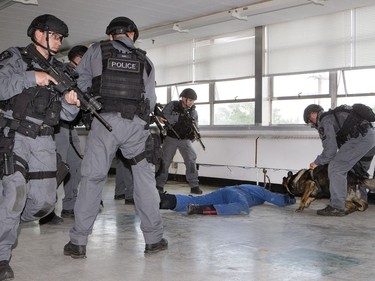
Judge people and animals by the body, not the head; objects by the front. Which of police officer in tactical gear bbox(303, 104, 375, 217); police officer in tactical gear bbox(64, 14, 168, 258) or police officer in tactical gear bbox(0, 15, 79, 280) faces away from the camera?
police officer in tactical gear bbox(64, 14, 168, 258)

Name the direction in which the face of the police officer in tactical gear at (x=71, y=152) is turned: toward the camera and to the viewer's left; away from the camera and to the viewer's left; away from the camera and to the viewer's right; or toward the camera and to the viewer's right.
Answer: away from the camera and to the viewer's right

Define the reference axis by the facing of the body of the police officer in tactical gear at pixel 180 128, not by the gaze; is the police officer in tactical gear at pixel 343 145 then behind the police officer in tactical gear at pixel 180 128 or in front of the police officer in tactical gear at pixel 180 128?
in front

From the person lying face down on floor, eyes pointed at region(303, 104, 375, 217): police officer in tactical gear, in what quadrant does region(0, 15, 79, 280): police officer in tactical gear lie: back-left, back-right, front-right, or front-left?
back-right

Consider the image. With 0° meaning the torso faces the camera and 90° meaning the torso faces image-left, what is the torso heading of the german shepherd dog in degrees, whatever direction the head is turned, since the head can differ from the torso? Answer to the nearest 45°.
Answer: approximately 90°

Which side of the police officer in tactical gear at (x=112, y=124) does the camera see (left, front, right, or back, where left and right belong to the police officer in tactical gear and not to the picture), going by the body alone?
back

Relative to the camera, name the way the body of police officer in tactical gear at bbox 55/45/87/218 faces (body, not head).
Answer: to the viewer's right

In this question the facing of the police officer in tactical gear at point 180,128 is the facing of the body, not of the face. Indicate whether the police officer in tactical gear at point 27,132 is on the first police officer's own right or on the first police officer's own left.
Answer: on the first police officer's own right

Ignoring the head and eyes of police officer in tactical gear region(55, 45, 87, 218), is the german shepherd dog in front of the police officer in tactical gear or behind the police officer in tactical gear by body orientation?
in front

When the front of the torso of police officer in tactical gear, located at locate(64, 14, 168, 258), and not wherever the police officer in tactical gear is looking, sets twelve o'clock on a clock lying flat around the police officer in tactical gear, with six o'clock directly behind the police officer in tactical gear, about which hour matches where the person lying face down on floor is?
The person lying face down on floor is roughly at 1 o'clock from the police officer in tactical gear.

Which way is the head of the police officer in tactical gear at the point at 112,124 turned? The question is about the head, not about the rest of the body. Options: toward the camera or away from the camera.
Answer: away from the camera

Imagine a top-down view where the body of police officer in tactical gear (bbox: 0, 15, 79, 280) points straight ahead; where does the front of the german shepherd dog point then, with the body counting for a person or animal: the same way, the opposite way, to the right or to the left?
the opposite way
